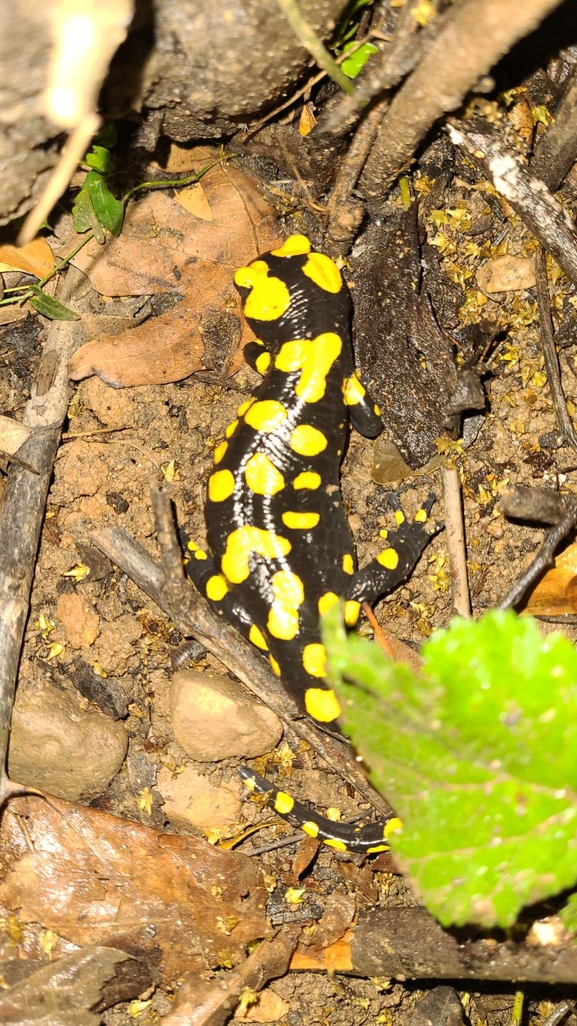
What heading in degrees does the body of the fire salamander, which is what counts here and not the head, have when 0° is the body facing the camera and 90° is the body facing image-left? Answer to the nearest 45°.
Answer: approximately 180°

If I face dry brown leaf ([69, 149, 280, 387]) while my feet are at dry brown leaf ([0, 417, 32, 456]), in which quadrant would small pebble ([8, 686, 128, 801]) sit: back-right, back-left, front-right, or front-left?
back-right

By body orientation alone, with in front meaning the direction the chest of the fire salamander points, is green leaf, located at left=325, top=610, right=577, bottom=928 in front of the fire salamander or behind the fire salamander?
behind
